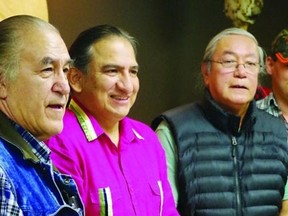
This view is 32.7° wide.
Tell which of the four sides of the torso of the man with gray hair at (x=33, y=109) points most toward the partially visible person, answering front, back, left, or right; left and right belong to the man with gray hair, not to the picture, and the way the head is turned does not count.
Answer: left

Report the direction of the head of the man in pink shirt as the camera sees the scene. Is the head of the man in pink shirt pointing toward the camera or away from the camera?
toward the camera

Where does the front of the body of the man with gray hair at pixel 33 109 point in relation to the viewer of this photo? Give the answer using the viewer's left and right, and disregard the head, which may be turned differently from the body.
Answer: facing the viewer and to the right of the viewer

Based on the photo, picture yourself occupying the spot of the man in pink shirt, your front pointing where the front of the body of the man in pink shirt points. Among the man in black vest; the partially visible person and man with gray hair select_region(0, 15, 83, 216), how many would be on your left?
2

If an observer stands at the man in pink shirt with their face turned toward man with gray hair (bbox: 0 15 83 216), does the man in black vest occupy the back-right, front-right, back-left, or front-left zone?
back-left

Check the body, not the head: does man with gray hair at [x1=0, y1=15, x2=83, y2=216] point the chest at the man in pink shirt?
no

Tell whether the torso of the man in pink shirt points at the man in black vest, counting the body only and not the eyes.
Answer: no

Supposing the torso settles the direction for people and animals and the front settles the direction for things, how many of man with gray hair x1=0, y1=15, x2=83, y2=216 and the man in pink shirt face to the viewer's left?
0

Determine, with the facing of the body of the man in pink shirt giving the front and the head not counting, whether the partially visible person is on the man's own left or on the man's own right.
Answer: on the man's own left

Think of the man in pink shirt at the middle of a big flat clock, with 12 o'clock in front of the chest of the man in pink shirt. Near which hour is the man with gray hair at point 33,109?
The man with gray hair is roughly at 2 o'clock from the man in pink shirt.

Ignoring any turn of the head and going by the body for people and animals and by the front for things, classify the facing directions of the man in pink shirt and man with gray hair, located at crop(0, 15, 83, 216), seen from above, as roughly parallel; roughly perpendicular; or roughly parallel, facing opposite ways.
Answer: roughly parallel

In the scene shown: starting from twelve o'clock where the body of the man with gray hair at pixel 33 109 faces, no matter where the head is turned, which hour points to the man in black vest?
The man in black vest is roughly at 9 o'clock from the man with gray hair.

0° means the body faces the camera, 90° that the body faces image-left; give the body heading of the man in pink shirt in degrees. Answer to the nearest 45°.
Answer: approximately 315°
